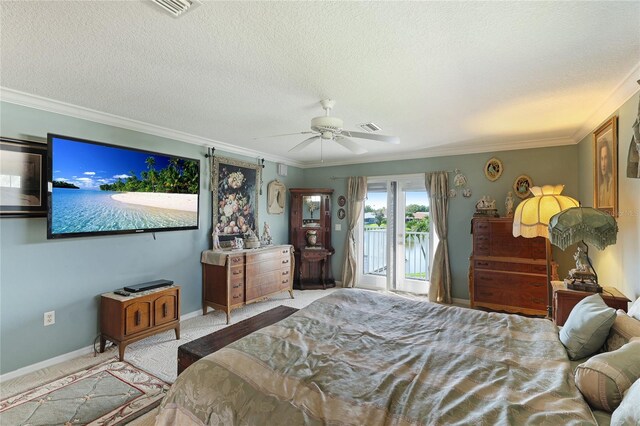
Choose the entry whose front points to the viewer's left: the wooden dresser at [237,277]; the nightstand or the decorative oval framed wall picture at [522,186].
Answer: the nightstand

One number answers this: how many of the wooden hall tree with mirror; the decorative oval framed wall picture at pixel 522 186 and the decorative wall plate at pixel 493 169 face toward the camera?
3

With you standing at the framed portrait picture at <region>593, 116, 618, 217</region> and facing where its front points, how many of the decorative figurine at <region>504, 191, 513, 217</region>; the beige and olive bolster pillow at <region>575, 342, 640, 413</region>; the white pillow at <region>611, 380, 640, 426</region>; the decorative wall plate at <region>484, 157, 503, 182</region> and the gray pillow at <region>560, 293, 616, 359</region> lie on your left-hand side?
3

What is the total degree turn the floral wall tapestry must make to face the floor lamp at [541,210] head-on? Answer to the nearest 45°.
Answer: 0° — it already faces it

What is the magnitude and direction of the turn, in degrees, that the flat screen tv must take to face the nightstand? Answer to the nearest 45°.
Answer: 0° — it already faces it

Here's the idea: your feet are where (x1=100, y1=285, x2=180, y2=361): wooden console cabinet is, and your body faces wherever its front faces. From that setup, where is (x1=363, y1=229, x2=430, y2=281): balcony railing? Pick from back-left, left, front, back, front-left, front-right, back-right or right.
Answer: front-left

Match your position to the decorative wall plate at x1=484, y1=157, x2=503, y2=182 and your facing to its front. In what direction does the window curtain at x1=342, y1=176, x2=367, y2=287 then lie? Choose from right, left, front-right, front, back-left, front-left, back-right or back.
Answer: right

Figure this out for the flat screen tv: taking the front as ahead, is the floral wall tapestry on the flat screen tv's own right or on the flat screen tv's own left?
on the flat screen tv's own left

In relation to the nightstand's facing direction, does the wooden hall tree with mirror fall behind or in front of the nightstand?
in front

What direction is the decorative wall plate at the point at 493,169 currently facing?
toward the camera

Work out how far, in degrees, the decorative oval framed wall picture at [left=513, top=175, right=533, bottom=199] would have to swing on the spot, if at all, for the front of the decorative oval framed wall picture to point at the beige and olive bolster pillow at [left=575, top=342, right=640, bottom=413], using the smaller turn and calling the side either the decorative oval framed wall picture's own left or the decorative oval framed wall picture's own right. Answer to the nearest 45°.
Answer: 0° — it already faces it

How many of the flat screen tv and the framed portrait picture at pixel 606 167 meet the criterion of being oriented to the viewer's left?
1

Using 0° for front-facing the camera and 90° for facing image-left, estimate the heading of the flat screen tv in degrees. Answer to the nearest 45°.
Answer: approximately 315°

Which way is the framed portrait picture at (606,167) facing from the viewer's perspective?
to the viewer's left

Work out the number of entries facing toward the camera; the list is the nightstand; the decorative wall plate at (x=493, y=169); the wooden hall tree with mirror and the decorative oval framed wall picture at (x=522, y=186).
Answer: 3

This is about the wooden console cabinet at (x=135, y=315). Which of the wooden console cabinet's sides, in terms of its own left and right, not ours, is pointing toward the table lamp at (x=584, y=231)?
front

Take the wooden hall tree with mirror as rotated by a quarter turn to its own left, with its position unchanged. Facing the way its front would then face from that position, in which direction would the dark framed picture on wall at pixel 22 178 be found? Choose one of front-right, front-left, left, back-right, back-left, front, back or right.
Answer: back-right

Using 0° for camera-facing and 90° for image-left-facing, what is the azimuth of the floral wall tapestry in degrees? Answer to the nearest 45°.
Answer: approximately 315°

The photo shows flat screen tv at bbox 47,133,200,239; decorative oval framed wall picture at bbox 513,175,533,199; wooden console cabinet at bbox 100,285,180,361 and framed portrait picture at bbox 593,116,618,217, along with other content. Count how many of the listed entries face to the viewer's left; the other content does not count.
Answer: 1

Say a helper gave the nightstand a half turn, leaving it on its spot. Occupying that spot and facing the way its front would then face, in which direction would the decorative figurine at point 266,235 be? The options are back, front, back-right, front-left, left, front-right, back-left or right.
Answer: back
